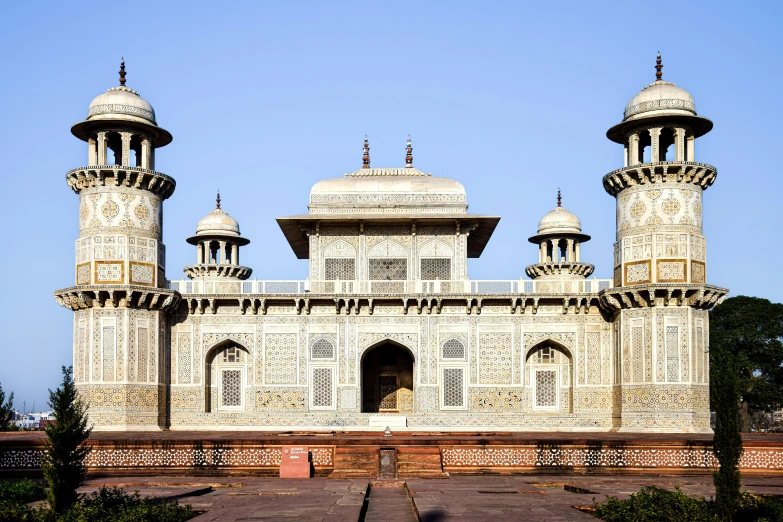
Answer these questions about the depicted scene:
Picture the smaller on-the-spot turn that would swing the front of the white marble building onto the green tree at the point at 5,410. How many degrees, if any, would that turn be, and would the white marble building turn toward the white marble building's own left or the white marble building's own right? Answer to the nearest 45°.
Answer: approximately 135° to the white marble building's own right

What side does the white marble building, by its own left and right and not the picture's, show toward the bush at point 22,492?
front

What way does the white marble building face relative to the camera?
toward the camera

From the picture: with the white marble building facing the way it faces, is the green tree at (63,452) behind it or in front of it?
in front

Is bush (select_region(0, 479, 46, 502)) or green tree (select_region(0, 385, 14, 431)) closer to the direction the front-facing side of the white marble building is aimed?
the bush

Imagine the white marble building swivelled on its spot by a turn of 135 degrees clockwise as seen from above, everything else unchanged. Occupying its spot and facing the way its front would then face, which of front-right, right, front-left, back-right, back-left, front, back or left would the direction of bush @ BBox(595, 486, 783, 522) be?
back-left

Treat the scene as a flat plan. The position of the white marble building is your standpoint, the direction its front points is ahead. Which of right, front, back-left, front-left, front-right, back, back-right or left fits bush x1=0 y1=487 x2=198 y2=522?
front
